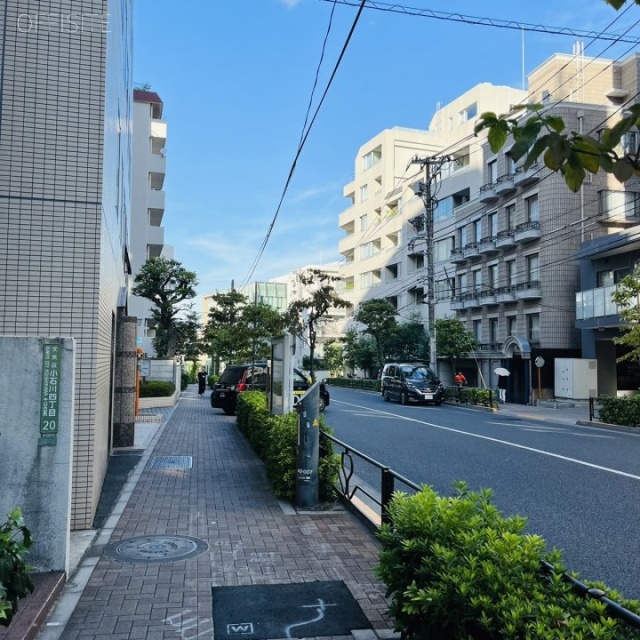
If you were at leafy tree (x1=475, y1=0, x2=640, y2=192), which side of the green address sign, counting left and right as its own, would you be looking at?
front

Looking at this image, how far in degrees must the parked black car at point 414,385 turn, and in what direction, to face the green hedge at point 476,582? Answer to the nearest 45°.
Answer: approximately 45° to its right

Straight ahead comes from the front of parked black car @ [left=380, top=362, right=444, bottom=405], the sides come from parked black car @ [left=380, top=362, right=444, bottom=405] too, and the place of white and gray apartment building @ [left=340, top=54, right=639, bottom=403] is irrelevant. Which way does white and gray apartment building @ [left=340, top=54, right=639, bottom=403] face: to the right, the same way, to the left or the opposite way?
to the right

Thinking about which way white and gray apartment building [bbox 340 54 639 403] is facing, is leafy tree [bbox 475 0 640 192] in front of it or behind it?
in front

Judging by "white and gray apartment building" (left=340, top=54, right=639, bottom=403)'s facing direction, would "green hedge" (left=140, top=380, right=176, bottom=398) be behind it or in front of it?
in front

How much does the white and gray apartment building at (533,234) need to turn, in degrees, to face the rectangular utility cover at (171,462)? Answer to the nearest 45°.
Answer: approximately 45° to its left

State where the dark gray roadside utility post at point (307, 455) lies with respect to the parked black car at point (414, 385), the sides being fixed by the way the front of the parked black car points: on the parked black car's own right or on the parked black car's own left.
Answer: on the parked black car's own right

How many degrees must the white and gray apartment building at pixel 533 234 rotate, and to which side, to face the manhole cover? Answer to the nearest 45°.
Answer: approximately 45° to its left
